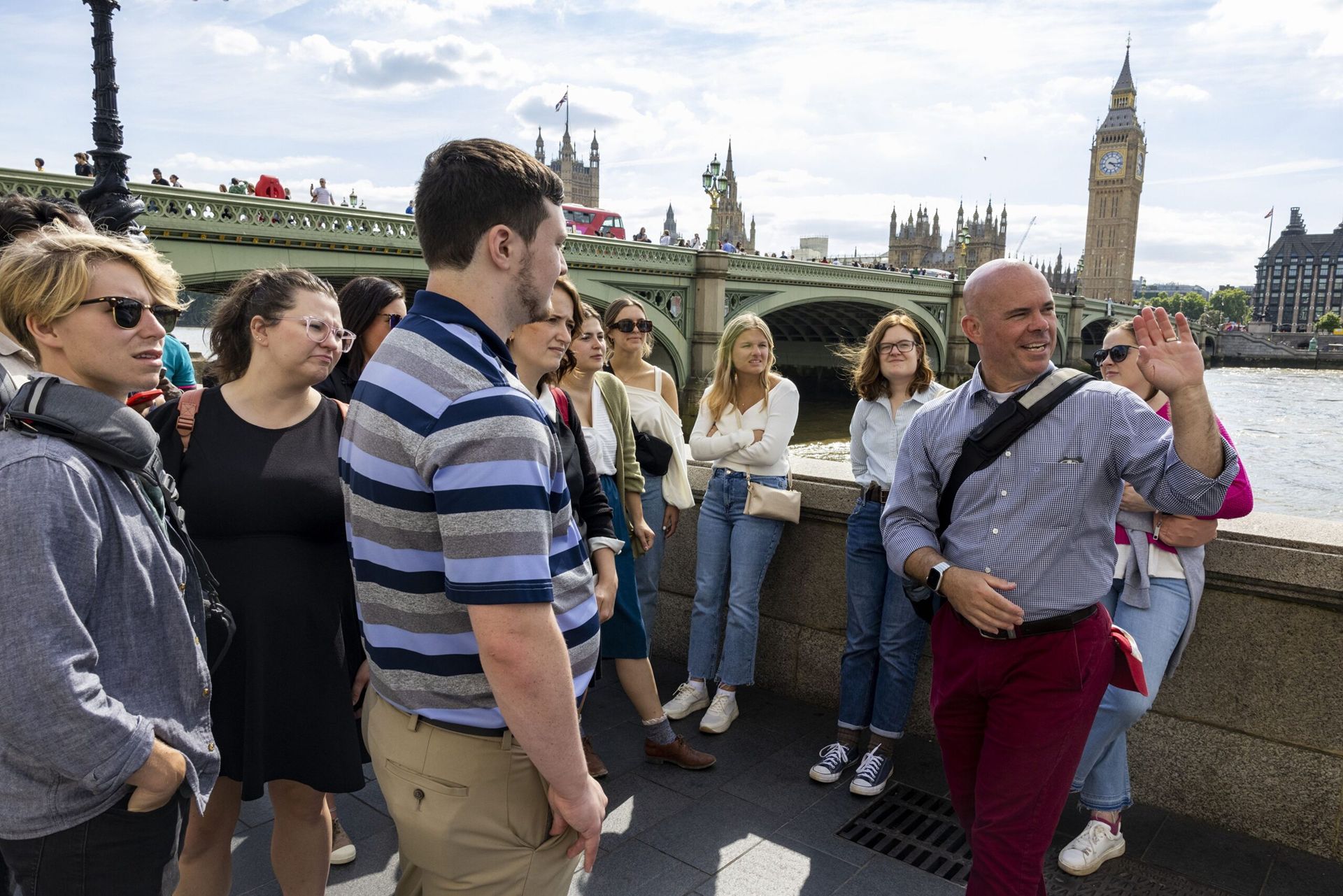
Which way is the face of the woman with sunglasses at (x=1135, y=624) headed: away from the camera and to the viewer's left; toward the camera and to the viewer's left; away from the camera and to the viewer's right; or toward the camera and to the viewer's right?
toward the camera and to the viewer's left

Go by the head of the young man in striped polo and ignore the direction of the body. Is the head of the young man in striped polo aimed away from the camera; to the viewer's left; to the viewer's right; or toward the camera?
to the viewer's right

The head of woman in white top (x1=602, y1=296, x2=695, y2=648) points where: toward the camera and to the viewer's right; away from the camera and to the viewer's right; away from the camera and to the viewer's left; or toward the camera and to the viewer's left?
toward the camera and to the viewer's right

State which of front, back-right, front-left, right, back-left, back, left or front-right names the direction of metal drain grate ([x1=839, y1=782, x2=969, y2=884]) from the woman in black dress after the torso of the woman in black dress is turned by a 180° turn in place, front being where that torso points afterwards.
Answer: back-right

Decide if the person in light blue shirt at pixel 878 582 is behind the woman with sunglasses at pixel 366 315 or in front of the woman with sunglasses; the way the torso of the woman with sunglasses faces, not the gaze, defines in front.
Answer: in front

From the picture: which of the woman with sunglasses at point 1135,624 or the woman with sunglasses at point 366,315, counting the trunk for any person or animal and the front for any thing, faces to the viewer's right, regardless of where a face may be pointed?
the woman with sunglasses at point 366,315

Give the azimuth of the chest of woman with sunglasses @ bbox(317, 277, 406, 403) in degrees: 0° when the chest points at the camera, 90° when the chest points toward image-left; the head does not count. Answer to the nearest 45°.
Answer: approximately 270°

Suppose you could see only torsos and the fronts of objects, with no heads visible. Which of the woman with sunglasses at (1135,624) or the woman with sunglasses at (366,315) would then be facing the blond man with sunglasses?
the woman with sunglasses at (1135,624)

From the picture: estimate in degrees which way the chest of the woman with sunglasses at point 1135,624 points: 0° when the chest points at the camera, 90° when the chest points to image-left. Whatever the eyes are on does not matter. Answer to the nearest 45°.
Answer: approximately 45°

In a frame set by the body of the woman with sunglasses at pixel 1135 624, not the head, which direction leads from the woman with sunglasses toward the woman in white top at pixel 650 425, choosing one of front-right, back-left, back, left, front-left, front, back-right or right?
front-right

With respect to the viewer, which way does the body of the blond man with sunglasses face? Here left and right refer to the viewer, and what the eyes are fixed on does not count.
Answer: facing the viewer and to the right of the viewer

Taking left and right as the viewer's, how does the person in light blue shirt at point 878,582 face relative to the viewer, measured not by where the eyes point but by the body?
facing the viewer

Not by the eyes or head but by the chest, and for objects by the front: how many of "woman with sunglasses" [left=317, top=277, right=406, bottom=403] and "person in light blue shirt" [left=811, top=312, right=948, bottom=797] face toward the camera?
1

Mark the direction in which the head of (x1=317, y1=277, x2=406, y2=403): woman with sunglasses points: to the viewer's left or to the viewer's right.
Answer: to the viewer's right

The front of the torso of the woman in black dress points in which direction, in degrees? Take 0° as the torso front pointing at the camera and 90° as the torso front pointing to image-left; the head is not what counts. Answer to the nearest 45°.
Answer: approximately 315°
